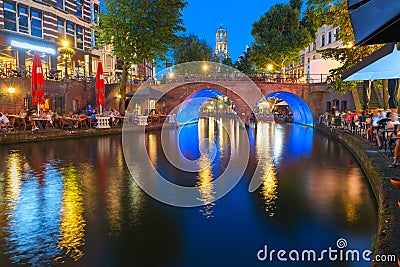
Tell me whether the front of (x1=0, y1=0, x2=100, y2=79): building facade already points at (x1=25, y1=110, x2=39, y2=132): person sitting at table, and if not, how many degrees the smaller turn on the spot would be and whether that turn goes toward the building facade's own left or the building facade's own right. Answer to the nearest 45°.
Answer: approximately 45° to the building facade's own right

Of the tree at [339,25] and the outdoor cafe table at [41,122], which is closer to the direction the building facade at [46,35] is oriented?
the tree

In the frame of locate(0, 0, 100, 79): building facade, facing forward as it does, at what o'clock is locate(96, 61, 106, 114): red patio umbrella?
The red patio umbrella is roughly at 1 o'clock from the building facade.

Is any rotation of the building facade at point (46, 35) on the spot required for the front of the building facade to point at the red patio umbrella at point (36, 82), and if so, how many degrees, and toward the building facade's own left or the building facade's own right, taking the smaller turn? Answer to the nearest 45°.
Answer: approximately 45° to the building facade's own right

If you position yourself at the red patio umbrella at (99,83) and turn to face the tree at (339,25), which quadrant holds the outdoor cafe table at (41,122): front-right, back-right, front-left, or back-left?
back-right

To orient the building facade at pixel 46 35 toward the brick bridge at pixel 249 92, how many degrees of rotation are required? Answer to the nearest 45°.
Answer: approximately 45° to its left

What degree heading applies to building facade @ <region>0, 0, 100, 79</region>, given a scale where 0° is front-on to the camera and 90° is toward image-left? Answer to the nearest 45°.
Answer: approximately 315°

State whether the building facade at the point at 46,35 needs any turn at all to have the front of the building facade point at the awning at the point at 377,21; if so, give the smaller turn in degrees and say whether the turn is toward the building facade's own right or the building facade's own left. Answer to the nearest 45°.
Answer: approximately 45° to the building facade's own right
